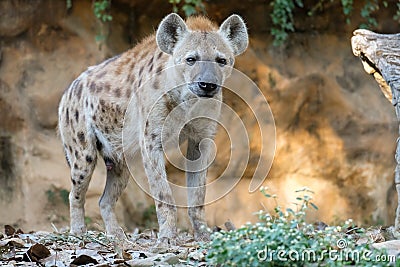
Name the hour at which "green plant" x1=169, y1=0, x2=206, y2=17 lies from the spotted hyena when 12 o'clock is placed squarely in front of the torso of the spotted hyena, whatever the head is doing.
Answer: The green plant is roughly at 8 o'clock from the spotted hyena.

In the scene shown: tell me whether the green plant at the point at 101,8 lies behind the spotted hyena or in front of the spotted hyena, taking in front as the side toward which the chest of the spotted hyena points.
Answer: behind

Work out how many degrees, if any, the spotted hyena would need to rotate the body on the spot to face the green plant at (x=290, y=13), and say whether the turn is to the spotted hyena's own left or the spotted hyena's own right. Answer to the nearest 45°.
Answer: approximately 90° to the spotted hyena's own left

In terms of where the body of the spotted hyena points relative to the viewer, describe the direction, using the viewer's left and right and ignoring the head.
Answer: facing the viewer and to the right of the viewer

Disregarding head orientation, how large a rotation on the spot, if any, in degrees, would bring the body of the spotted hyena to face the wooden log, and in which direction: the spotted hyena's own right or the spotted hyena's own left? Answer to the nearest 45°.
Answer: approximately 45° to the spotted hyena's own left

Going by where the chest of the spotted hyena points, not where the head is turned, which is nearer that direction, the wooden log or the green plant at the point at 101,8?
the wooden log

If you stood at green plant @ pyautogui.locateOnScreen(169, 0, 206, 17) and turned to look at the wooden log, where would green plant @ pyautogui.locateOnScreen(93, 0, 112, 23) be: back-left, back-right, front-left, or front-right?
back-right
